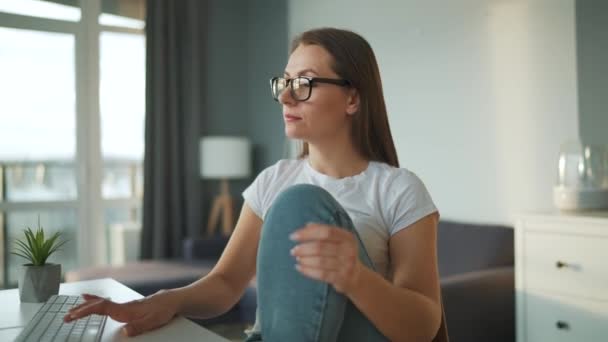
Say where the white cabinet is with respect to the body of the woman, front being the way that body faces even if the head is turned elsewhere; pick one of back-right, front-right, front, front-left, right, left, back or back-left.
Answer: back

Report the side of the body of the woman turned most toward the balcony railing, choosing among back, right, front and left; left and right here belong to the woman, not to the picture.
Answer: right

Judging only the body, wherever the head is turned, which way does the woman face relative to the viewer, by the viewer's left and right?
facing the viewer and to the left of the viewer

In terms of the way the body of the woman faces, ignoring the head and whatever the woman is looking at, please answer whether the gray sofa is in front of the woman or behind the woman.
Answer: behind

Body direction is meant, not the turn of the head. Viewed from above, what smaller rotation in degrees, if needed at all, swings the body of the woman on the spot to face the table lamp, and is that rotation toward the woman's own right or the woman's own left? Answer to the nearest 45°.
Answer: approximately 135° to the woman's own right

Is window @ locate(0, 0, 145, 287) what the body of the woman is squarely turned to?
no

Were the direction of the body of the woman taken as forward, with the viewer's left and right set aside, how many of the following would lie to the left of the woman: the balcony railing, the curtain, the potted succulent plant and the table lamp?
0

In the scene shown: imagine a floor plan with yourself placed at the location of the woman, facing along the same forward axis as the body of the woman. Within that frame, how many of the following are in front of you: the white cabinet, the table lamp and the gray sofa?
0

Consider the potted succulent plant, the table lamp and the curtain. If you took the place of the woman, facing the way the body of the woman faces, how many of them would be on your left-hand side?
0

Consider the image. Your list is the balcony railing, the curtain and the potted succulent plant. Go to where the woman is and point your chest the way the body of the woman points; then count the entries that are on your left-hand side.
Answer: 0

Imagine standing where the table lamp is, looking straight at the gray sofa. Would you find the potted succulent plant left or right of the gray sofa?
right

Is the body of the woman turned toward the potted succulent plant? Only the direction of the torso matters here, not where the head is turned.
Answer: no

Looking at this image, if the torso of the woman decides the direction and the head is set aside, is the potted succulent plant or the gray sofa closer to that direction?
the potted succulent plant

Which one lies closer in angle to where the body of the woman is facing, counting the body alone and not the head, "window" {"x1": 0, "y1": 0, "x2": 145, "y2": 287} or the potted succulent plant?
the potted succulent plant

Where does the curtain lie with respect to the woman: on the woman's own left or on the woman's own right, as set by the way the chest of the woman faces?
on the woman's own right
